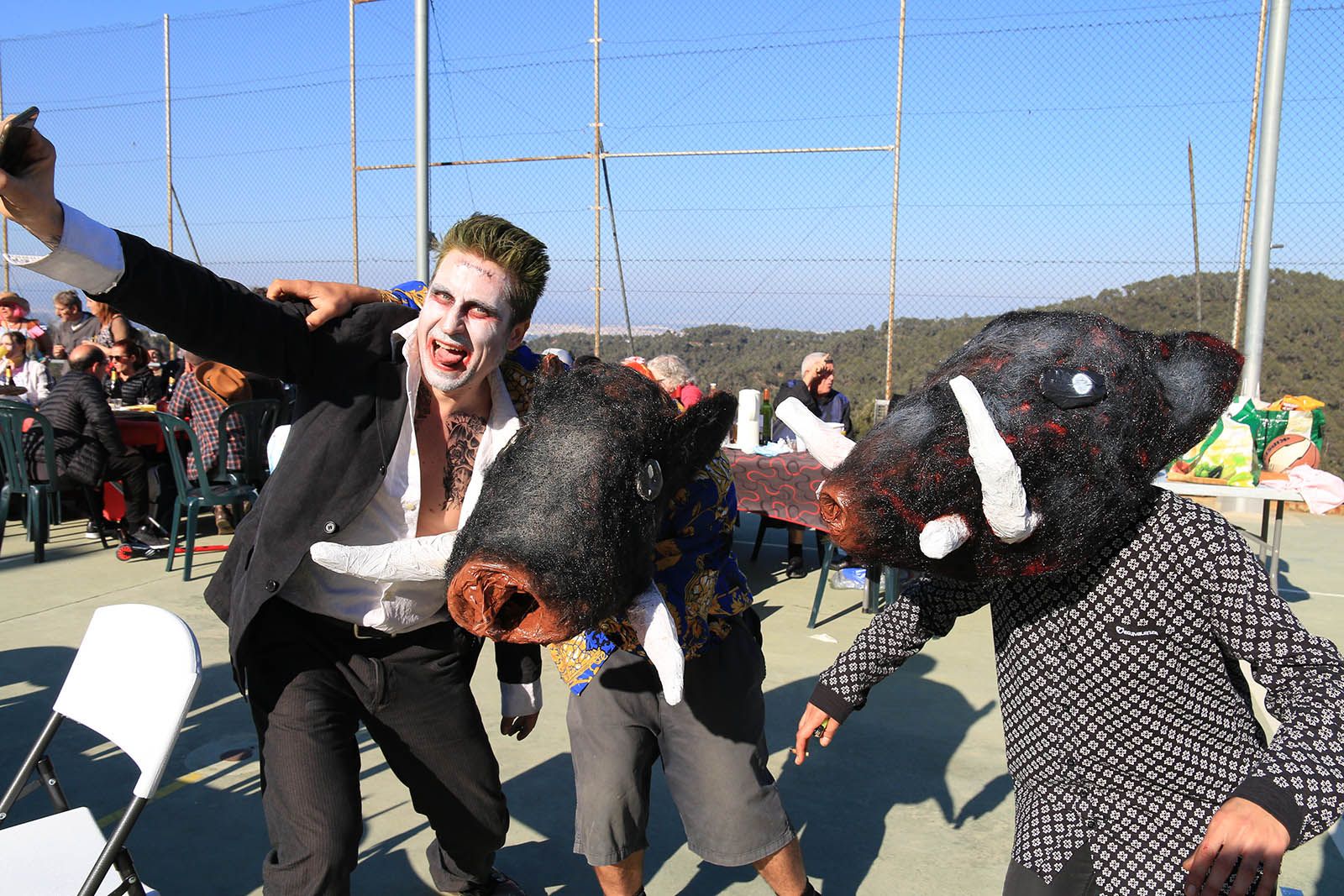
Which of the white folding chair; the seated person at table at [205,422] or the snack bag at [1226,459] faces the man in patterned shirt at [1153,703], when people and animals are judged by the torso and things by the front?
the snack bag

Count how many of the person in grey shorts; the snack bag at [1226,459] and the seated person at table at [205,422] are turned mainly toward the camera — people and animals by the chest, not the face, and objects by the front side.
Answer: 2

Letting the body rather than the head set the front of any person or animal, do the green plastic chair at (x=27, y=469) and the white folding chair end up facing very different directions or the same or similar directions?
very different directions

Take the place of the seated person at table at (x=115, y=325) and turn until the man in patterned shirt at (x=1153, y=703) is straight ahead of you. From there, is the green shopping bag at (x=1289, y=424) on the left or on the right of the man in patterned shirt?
left

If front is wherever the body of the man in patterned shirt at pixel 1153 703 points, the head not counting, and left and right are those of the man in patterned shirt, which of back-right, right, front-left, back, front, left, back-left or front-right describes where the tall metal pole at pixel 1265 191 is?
back-right

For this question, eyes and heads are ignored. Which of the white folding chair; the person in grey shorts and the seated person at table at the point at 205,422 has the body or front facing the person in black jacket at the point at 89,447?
the seated person at table
